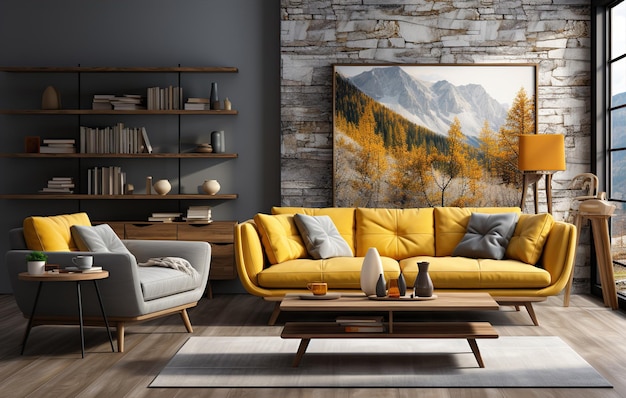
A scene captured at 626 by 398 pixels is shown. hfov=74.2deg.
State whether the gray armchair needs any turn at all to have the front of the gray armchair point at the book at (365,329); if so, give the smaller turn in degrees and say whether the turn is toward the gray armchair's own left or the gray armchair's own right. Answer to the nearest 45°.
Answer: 0° — it already faces it

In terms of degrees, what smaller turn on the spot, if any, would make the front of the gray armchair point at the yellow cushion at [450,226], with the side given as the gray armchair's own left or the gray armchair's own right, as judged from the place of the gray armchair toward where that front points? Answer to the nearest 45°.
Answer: approximately 45° to the gray armchair's own left

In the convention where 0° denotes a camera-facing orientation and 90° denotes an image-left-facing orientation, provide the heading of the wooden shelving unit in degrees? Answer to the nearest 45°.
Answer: approximately 0°

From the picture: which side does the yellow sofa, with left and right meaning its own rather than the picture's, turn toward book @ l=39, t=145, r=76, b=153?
right

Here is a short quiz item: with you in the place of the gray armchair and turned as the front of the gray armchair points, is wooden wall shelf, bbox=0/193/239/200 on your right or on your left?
on your left

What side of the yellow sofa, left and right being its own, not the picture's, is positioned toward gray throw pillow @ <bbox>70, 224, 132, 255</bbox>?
right

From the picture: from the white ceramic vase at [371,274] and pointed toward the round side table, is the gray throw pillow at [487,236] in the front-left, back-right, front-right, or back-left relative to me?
back-right

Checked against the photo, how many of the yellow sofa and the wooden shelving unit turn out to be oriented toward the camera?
2

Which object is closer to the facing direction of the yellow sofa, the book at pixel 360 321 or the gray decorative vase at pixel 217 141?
the book

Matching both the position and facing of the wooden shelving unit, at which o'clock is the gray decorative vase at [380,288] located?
The gray decorative vase is roughly at 11 o'clock from the wooden shelving unit.

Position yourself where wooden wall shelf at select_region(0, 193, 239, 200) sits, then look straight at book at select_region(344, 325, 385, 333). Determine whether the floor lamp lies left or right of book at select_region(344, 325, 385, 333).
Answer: left

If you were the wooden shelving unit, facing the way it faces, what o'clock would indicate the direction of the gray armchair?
The gray armchair is roughly at 12 o'clock from the wooden shelving unit.
